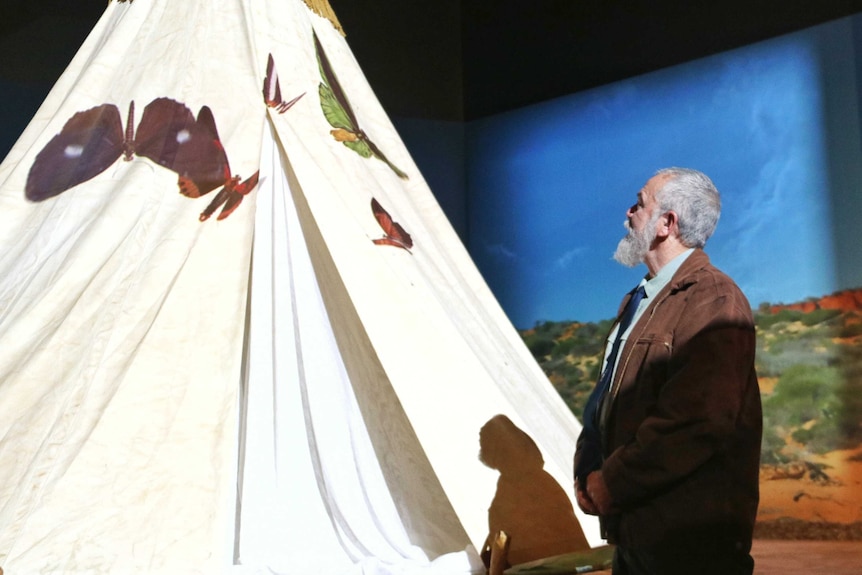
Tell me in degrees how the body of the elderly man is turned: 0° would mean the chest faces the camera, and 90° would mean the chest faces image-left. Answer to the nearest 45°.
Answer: approximately 90°

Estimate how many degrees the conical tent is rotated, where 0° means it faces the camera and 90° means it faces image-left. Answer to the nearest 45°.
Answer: approximately 0°

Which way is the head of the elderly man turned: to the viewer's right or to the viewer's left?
to the viewer's left

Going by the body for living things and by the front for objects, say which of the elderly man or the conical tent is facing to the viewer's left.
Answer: the elderly man

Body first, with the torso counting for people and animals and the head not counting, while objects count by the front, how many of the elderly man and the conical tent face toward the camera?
1

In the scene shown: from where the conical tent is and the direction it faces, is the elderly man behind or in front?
in front

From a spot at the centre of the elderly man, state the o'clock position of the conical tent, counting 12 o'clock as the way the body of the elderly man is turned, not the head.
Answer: The conical tent is roughly at 1 o'clock from the elderly man.
